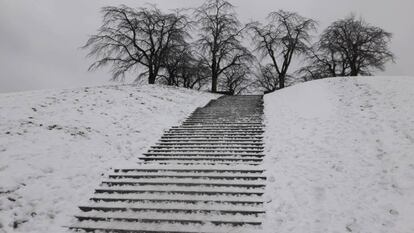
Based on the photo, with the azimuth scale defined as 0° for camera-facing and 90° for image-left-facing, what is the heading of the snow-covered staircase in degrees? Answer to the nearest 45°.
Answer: approximately 0°

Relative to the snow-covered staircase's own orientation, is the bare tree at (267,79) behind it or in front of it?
behind

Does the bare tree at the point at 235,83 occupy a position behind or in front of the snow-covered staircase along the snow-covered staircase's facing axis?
behind

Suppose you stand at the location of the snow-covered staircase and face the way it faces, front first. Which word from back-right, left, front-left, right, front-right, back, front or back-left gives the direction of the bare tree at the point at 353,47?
back-left

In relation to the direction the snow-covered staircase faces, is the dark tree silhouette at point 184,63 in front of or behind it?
behind
